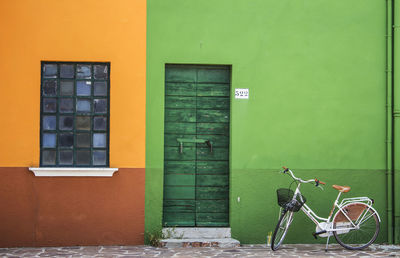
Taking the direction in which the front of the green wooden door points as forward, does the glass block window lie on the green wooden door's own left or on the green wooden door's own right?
on the green wooden door's own right

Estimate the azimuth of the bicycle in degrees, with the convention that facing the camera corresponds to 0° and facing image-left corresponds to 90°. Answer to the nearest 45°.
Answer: approximately 90°

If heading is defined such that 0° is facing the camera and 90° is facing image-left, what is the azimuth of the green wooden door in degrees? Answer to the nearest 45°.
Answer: approximately 0°

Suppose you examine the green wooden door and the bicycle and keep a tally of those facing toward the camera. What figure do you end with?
1

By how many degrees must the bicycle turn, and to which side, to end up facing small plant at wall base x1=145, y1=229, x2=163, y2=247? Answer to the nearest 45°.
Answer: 0° — it already faces it

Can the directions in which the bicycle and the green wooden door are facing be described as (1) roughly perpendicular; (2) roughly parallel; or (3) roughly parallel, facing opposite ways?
roughly perpendicular

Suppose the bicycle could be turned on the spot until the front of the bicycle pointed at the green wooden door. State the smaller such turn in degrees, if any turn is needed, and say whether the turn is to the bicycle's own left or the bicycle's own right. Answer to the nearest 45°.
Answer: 0° — it already faces it
